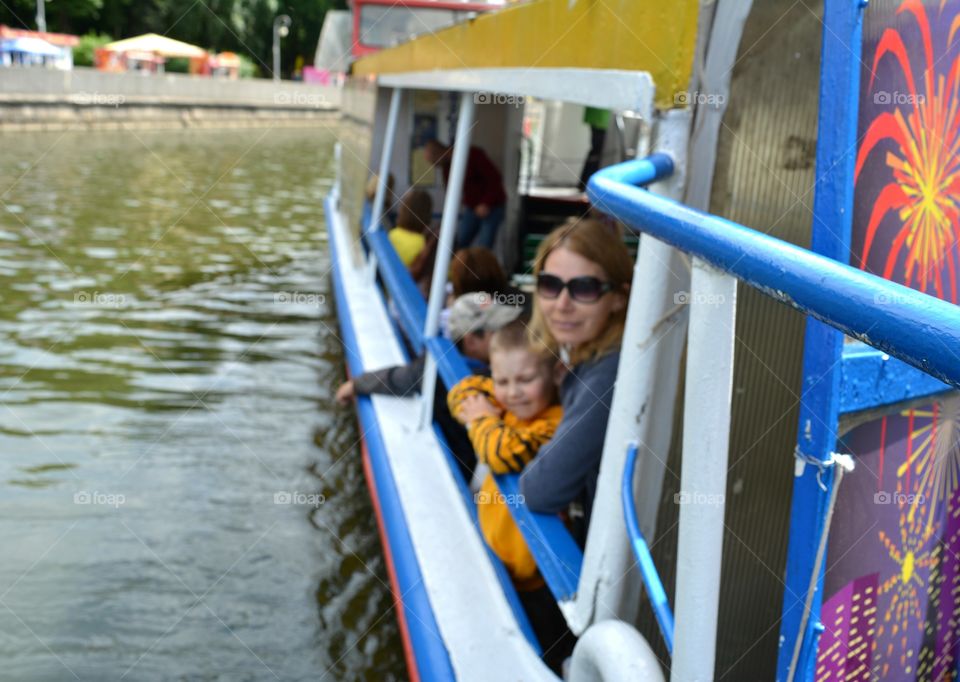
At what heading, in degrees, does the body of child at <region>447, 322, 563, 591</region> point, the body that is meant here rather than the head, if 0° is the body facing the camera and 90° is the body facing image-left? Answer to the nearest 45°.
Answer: approximately 45°

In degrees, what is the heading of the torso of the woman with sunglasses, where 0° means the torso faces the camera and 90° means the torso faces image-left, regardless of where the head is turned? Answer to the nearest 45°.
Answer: approximately 45°

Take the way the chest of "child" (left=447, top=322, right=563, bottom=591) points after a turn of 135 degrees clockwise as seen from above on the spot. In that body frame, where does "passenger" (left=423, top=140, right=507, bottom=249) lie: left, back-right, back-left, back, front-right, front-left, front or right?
front

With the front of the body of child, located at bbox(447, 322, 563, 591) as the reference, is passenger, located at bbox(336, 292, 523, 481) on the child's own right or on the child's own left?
on the child's own right

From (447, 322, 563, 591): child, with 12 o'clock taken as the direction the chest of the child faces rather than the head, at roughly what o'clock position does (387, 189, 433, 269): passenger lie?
The passenger is roughly at 4 o'clock from the child.

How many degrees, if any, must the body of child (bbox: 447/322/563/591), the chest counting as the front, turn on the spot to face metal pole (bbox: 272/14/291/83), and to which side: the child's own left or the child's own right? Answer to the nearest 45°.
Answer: approximately 135° to the child's own right
